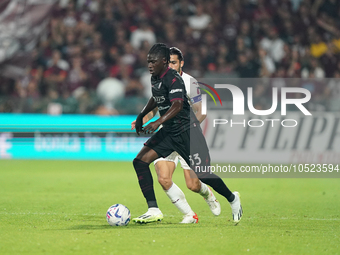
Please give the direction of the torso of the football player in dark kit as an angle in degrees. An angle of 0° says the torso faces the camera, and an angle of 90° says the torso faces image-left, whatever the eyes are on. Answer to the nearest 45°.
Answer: approximately 45°

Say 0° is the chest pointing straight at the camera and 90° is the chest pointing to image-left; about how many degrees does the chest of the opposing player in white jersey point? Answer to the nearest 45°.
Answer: approximately 45°

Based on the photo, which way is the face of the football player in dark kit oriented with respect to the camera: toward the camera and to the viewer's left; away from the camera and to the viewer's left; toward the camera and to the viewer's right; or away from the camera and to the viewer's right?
toward the camera and to the viewer's left

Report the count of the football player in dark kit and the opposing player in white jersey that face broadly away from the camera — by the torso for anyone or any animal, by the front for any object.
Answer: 0

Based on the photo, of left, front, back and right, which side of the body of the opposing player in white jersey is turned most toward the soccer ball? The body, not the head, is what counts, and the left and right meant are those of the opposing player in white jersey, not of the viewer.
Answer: front
